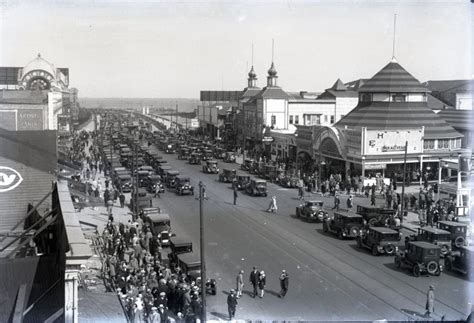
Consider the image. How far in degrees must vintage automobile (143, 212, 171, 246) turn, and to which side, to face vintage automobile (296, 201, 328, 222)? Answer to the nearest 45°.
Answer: approximately 90° to its left

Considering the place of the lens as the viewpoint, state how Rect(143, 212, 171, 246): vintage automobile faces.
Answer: facing the viewer and to the right of the viewer

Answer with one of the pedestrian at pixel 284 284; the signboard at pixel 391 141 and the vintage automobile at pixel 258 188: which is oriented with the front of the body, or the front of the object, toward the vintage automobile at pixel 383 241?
the signboard

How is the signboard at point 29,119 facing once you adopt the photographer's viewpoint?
facing the viewer

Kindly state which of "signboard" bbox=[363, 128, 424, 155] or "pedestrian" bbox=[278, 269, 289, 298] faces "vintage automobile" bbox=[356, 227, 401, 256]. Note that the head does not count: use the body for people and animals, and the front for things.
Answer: the signboard

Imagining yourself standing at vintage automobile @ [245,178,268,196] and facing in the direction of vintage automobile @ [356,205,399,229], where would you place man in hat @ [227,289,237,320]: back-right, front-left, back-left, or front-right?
front-right

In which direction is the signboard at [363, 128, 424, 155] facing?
toward the camera

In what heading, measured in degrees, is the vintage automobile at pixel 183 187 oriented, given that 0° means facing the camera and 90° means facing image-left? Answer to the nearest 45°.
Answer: approximately 315°
